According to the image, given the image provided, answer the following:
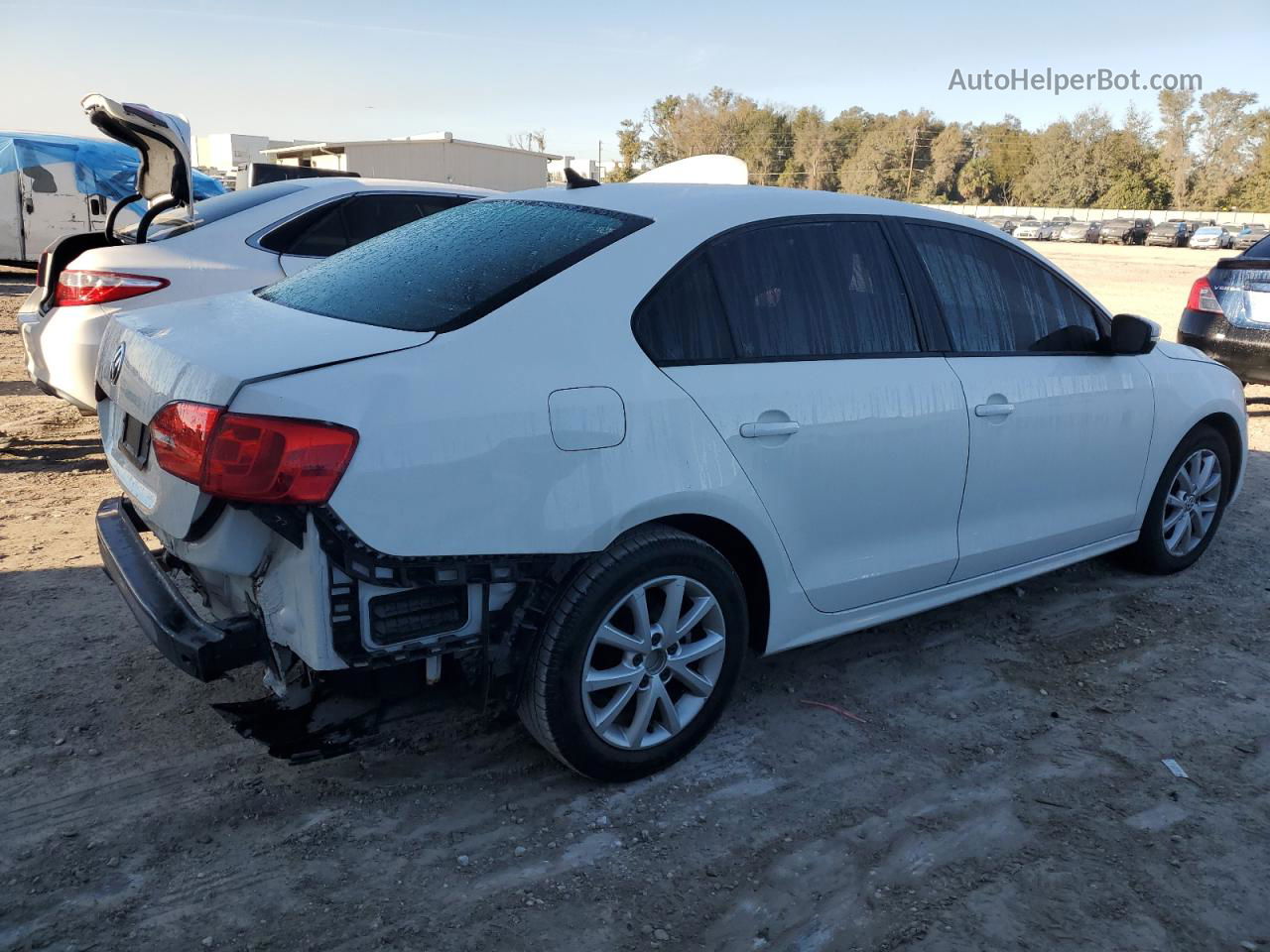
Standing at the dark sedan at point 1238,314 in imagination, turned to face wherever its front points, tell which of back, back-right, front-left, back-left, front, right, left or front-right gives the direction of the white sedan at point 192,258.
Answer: back-left

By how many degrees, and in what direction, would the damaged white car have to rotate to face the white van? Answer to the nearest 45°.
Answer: approximately 90° to its left

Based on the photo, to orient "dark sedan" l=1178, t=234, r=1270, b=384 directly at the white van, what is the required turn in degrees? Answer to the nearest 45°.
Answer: approximately 90° to its left

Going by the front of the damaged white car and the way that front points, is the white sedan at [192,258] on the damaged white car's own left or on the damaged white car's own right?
on the damaged white car's own left

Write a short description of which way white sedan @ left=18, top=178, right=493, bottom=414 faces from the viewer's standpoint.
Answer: facing away from the viewer and to the right of the viewer

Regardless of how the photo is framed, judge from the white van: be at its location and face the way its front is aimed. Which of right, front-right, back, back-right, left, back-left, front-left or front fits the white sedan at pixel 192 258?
front-right

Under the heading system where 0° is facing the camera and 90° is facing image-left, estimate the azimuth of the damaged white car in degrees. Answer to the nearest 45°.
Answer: approximately 225°

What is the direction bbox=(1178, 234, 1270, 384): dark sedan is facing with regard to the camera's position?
facing away from the viewer

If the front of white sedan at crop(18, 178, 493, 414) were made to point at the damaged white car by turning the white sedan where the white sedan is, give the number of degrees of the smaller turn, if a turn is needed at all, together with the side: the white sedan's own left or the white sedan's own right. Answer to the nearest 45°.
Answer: approximately 135° to the white sedan's own right
